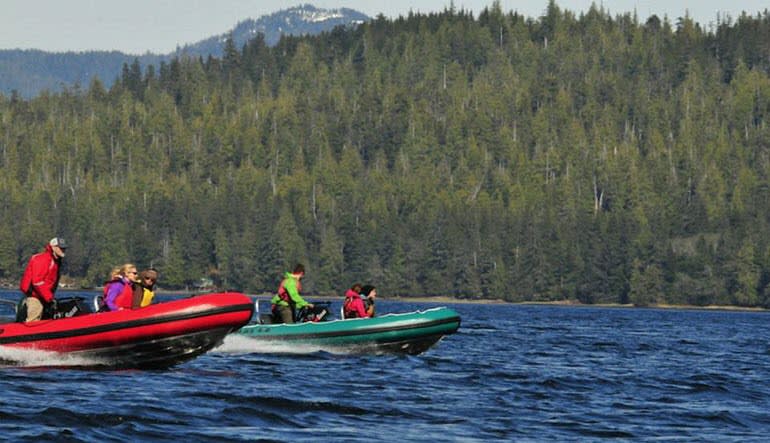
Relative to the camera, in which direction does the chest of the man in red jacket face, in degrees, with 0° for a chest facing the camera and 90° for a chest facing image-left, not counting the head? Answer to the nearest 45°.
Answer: approximately 270°

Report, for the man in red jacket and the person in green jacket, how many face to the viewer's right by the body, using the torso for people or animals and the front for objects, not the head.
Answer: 2

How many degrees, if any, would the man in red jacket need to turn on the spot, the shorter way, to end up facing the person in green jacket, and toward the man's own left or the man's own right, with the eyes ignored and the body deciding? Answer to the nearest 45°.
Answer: approximately 45° to the man's own left

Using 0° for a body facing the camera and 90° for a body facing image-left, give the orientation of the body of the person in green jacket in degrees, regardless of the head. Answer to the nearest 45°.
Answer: approximately 270°

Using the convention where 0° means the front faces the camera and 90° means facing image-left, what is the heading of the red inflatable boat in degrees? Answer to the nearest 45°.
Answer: approximately 270°

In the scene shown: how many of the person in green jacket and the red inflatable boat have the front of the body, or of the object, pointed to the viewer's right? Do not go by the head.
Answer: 2

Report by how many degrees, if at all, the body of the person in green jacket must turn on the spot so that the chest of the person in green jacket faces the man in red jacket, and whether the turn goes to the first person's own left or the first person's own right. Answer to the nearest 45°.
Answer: approximately 135° to the first person's own right
